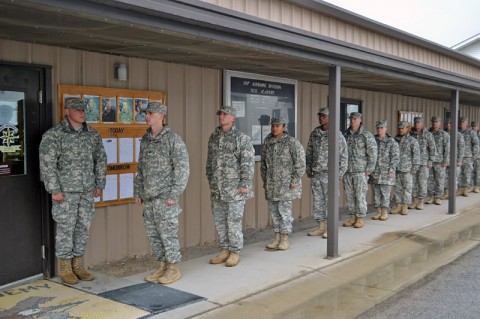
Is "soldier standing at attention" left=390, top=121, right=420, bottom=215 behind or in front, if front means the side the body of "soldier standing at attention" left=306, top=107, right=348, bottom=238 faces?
behind

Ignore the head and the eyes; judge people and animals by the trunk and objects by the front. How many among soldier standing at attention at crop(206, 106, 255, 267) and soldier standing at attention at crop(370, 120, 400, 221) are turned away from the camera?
0

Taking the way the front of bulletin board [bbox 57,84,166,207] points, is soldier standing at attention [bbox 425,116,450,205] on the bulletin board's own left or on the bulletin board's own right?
on the bulletin board's own left

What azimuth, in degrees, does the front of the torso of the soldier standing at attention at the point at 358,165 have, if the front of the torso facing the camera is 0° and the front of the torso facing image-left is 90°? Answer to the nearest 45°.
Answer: approximately 45°

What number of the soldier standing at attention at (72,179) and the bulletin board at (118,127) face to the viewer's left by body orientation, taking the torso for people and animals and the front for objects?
0

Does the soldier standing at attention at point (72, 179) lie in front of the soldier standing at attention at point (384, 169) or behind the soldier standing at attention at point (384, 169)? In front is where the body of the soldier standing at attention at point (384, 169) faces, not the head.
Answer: in front
